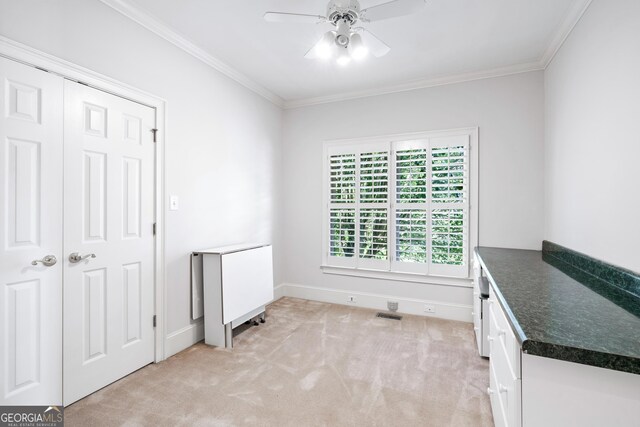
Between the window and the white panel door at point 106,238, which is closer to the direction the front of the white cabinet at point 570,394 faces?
the white panel door

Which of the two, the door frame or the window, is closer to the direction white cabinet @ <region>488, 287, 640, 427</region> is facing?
the door frame

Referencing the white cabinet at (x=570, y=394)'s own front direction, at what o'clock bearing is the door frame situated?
The door frame is roughly at 12 o'clock from the white cabinet.

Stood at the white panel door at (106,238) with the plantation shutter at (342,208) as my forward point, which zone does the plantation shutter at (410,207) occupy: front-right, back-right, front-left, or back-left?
front-right

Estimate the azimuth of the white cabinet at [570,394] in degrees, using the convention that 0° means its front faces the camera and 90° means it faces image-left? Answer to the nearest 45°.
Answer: approximately 90°

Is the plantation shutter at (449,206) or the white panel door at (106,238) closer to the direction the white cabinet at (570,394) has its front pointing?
the white panel door

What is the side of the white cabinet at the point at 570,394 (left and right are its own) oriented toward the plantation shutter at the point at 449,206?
right

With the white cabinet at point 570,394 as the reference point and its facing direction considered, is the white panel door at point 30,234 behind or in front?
in front

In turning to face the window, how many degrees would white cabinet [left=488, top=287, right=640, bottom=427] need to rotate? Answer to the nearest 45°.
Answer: approximately 45° to its right

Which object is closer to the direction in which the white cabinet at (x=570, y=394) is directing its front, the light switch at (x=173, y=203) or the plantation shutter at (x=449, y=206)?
the light switch

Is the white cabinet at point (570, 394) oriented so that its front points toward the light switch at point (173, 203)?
yes

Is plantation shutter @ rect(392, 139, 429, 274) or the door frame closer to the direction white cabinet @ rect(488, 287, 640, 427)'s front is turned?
the door frame
